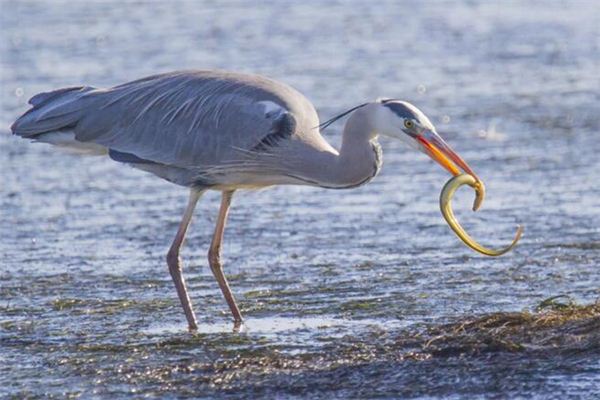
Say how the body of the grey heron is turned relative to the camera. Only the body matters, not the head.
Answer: to the viewer's right

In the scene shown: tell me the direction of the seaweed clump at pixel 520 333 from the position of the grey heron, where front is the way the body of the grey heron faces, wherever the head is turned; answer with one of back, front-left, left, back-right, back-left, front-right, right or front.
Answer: front-right
